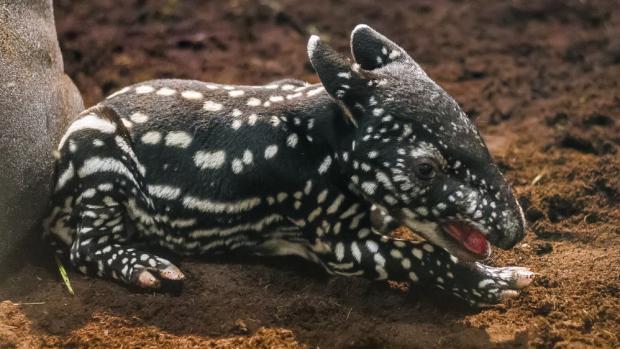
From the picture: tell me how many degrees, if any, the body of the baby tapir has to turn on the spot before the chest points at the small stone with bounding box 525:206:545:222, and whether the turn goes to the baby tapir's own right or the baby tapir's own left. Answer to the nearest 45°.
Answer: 0° — it already faces it

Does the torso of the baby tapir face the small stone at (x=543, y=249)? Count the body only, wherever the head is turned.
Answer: yes

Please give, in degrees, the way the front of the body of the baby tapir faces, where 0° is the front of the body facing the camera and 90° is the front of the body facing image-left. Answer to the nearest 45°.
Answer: approximately 270°
